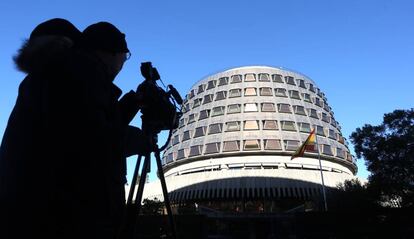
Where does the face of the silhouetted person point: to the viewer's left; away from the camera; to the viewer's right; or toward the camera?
to the viewer's right

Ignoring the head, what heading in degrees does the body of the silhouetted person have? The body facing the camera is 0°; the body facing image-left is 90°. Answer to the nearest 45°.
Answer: approximately 270°

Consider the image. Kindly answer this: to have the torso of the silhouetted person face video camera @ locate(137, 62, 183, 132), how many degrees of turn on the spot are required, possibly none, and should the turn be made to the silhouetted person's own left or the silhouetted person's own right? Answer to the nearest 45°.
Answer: approximately 45° to the silhouetted person's own left
